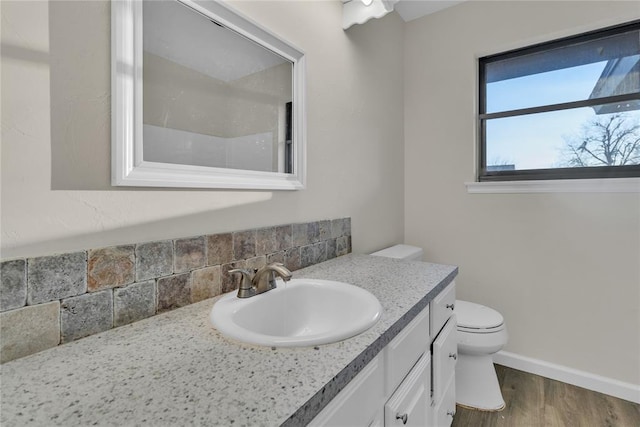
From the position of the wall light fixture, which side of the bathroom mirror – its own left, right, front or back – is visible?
left

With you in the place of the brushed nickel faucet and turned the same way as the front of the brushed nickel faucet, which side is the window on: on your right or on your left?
on your left

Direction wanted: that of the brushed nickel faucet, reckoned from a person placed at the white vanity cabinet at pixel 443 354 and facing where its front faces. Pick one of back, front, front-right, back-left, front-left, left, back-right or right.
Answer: back-right

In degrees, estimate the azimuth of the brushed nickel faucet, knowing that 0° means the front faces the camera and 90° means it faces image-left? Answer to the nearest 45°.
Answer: approximately 315°

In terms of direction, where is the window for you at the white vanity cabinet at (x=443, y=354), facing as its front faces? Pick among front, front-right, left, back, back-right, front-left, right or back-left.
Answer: front-left

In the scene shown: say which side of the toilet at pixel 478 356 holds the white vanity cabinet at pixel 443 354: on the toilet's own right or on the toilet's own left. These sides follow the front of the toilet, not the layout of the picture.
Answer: on the toilet's own right

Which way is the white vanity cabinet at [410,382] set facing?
to the viewer's right

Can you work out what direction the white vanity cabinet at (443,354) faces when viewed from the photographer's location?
facing to the right of the viewer

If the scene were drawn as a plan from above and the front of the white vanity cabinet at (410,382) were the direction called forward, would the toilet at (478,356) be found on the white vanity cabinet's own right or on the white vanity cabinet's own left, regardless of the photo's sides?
on the white vanity cabinet's own left
